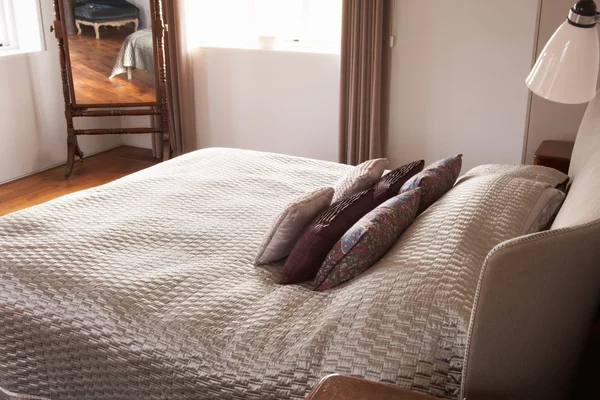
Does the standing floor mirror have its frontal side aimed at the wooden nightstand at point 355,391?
yes

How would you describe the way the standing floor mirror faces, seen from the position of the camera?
facing the viewer

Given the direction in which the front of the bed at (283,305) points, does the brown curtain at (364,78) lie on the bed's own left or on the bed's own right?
on the bed's own right

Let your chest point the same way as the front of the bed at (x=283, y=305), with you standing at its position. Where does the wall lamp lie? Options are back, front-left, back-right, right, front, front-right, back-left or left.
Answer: back

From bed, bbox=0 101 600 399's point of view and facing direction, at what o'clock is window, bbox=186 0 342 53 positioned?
The window is roughly at 3 o'clock from the bed.

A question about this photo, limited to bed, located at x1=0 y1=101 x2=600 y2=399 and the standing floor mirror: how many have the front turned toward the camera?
1

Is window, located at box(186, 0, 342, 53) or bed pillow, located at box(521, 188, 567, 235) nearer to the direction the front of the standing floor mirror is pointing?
the bed pillow

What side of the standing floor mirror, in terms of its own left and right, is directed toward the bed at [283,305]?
front

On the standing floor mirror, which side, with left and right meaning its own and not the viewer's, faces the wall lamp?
front

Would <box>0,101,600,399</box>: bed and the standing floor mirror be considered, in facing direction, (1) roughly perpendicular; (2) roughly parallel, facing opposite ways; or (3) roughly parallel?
roughly perpendicular

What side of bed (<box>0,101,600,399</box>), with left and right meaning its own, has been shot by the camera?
left

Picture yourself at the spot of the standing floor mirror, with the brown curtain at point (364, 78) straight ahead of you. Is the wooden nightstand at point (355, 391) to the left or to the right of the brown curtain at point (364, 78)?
right

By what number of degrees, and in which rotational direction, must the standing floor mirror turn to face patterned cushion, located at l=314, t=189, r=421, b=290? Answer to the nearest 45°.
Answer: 0° — it already faces it
